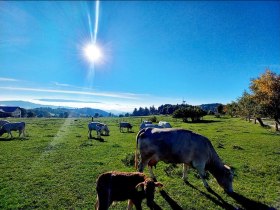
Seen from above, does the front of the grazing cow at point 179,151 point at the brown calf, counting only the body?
no

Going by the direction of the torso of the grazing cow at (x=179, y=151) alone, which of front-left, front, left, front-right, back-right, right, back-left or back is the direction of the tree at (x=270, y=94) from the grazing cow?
front-left

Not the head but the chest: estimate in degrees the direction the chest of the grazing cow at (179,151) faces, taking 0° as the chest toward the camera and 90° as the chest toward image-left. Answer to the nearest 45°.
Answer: approximately 270°

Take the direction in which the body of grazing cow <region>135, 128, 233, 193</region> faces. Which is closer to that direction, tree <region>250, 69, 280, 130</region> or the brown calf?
the tree
